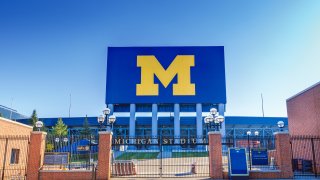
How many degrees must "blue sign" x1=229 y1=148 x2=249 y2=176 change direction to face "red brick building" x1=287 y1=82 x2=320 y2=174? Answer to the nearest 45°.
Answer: approximately 135° to its left

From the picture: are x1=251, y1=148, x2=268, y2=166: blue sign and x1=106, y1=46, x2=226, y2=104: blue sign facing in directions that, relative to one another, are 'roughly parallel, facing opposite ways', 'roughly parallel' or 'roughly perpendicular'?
roughly parallel

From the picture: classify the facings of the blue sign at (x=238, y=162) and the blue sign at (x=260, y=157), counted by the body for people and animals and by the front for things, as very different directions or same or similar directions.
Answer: same or similar directions

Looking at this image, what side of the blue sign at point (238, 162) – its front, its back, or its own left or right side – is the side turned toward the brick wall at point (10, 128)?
right

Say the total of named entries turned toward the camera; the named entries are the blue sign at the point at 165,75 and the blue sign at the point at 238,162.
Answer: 2

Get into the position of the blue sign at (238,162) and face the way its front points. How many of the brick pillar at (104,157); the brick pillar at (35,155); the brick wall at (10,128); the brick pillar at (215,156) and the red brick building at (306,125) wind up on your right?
4

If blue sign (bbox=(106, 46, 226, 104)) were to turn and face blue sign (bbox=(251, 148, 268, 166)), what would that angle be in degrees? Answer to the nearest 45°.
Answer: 0° — it already faces it

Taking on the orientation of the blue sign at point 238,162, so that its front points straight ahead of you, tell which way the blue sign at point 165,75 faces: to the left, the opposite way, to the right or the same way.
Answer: the same way

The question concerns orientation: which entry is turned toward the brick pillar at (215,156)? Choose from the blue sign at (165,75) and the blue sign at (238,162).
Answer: the blue sign at (165,75)

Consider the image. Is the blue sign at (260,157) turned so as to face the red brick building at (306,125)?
no

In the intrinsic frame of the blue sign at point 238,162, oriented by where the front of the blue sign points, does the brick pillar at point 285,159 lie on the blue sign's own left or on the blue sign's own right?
on the blue sign's own left

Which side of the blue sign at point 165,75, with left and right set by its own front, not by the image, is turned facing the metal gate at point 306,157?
front

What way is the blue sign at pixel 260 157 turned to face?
toward the camera

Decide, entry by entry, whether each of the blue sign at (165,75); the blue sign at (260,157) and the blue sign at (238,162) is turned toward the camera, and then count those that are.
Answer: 3

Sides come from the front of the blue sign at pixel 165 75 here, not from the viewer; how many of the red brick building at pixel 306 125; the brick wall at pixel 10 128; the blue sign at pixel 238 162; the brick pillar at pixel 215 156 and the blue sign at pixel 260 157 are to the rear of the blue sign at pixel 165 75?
0

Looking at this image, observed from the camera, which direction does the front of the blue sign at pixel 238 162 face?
facing the viewer
